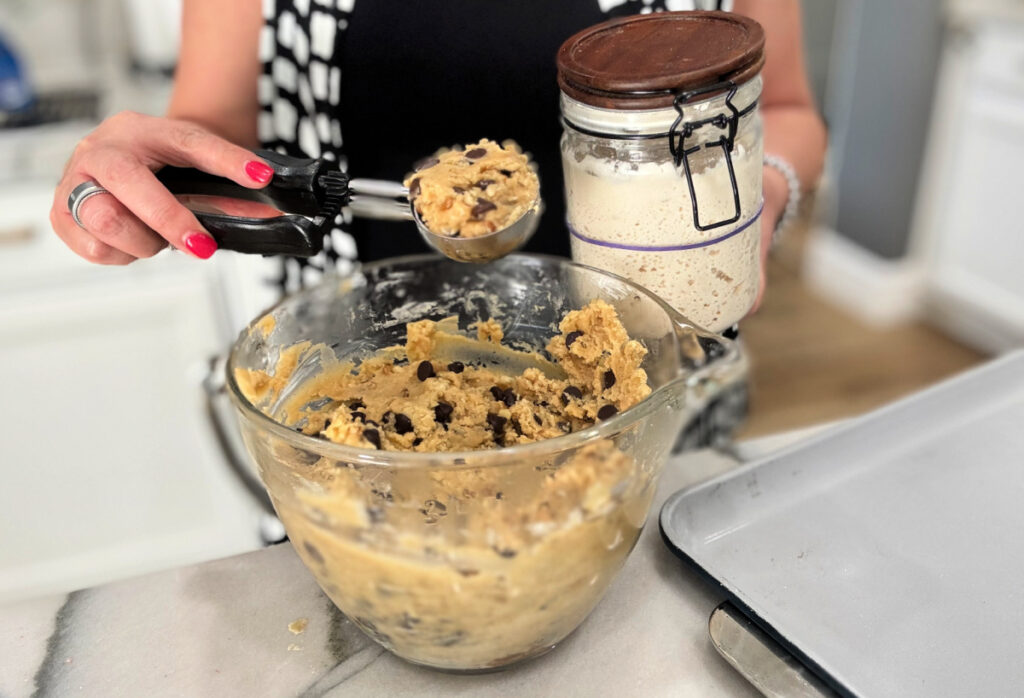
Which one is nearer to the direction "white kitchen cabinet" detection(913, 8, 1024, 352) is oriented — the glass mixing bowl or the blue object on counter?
the blue object on counter

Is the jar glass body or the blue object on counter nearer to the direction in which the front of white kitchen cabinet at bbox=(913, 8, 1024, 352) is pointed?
the blue object on counter

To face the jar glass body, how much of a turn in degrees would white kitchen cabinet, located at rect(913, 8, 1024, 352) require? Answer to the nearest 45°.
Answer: approximately 45° to its left

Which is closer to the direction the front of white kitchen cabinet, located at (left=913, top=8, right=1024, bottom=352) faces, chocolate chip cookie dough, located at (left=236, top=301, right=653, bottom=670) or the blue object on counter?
the blue object on counter

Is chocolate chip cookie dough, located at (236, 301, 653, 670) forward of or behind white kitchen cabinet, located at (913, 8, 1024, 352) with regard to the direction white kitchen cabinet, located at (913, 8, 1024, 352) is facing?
forward

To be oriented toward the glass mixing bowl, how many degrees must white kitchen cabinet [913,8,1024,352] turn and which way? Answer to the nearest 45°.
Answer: approximately 45° to its left

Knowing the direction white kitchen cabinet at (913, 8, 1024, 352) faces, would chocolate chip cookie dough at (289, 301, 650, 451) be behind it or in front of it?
in front

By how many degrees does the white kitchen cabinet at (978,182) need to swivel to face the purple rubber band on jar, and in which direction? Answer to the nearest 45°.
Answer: approximately 45° to its left

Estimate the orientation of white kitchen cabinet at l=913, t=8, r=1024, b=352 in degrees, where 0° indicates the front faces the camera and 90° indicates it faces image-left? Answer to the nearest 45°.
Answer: approximately 45°

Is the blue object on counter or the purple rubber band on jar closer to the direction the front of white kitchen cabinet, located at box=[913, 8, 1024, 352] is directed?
the blue object on counter
